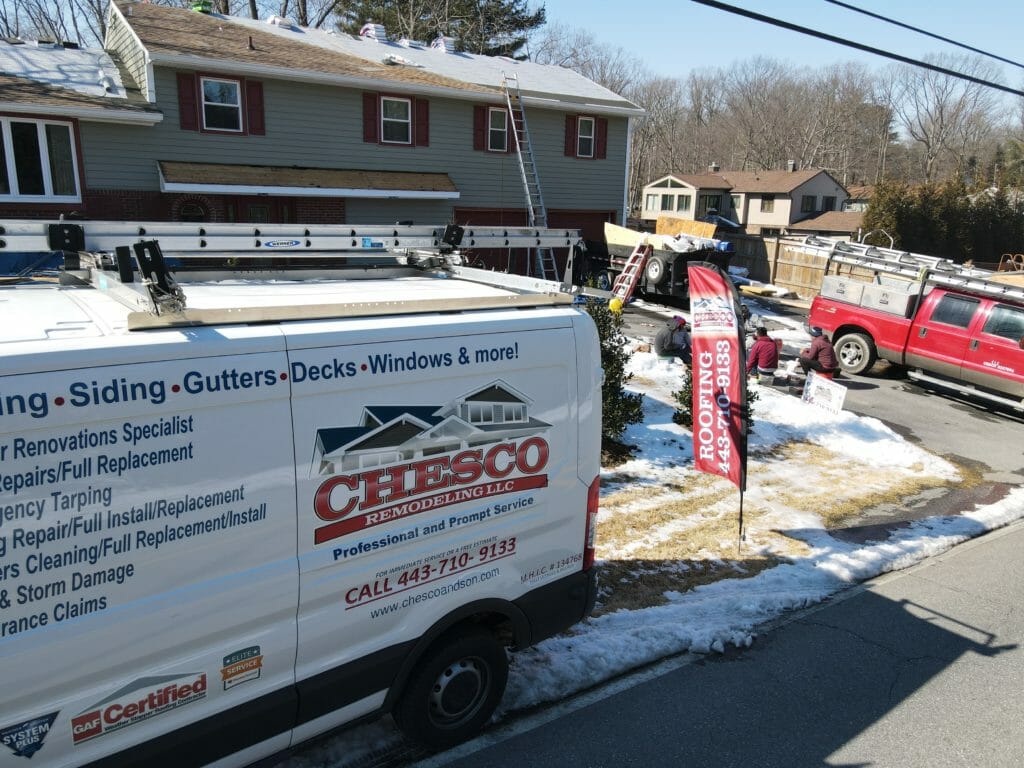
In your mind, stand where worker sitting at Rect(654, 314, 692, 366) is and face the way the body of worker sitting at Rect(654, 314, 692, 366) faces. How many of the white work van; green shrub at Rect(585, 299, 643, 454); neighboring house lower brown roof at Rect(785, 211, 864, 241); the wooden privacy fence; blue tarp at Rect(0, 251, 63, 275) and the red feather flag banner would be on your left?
2

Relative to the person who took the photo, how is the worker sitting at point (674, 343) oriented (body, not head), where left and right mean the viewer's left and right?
facing to the right of the viewer

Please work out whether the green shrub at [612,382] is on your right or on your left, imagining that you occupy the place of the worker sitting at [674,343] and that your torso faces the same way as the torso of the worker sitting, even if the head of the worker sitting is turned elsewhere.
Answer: on your right

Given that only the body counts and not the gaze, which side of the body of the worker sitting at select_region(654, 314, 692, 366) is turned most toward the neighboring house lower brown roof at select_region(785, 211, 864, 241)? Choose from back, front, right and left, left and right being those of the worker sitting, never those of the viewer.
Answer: left

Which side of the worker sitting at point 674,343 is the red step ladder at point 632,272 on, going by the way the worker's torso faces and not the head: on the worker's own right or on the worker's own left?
on the worker's own left

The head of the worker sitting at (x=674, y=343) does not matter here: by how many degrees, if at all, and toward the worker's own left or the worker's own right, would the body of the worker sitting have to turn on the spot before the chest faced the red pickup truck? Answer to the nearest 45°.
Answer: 0° — they already face it

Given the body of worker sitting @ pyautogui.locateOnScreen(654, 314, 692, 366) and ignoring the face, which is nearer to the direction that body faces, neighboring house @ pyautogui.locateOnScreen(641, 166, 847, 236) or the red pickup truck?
the red pickup truck

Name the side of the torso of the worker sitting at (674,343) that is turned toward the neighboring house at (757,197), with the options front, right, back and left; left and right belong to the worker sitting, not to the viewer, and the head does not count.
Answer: left
